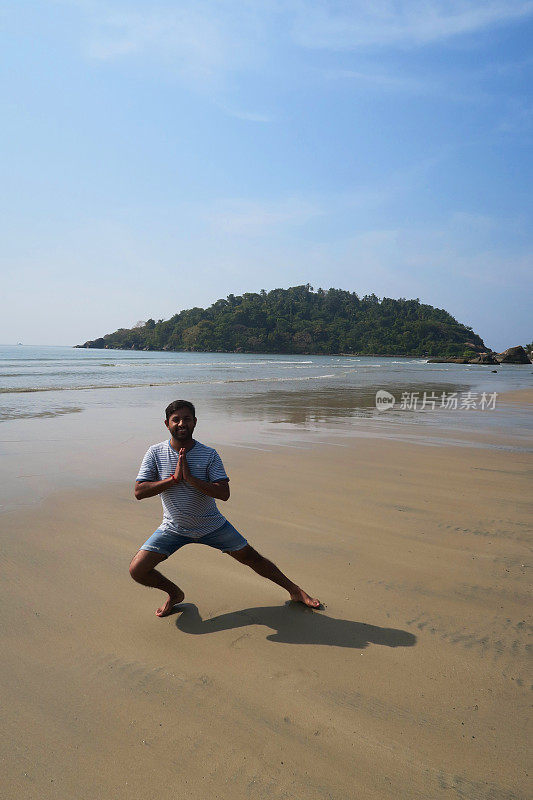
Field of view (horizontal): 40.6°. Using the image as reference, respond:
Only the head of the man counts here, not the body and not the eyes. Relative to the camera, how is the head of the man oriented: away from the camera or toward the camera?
toward the camera

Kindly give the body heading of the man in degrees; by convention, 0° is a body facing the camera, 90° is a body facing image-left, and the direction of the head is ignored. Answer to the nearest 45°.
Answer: approximately 0°
